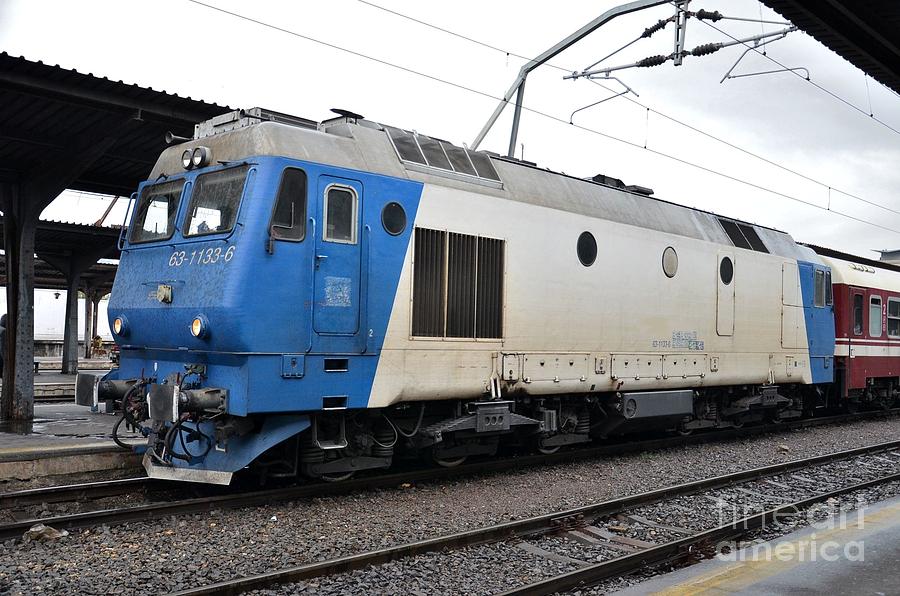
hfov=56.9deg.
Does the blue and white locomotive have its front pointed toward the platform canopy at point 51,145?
no

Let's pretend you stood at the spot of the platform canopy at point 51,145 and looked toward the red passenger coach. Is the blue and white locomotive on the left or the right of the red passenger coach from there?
right

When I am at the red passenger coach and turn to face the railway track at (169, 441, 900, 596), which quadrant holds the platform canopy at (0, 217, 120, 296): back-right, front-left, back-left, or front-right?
front-right

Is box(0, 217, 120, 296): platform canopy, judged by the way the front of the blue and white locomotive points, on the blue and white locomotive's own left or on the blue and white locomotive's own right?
on the blue and white locomotive's own right

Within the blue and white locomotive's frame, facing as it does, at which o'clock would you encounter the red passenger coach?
The red passenger coach is roughly at 6 o'clock from the blue and white locomotive.

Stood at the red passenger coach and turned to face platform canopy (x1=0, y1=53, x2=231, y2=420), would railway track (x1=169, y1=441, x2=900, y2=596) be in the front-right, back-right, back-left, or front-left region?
front-left
